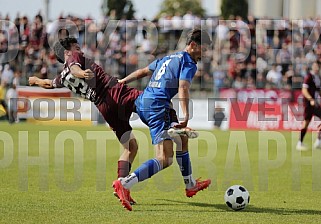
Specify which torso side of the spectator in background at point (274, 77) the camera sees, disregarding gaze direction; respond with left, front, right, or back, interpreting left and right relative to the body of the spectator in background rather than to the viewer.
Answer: front

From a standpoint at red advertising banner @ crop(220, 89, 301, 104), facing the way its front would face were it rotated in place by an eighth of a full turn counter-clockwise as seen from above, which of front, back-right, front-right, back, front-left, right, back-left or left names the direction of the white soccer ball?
front-right

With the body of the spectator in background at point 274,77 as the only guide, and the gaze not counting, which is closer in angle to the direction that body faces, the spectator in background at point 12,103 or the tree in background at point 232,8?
the spectator in background

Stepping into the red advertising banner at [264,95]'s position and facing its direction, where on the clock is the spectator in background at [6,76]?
The spectator in background is roughly at 3 o'clock from the red advertising banner.

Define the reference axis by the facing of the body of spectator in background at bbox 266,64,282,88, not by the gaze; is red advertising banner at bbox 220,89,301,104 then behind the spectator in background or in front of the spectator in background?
in front

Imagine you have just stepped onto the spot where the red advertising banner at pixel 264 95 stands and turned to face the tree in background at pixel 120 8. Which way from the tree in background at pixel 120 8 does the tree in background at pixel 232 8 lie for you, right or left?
right

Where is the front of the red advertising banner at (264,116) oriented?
toward the camera

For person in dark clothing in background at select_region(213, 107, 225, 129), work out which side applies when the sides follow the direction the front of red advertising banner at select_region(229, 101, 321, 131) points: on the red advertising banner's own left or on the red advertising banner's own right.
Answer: on the red advertising banner's own right

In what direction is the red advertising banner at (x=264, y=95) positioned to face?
toward the camera

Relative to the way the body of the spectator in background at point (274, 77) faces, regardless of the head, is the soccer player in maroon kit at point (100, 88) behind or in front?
in front
